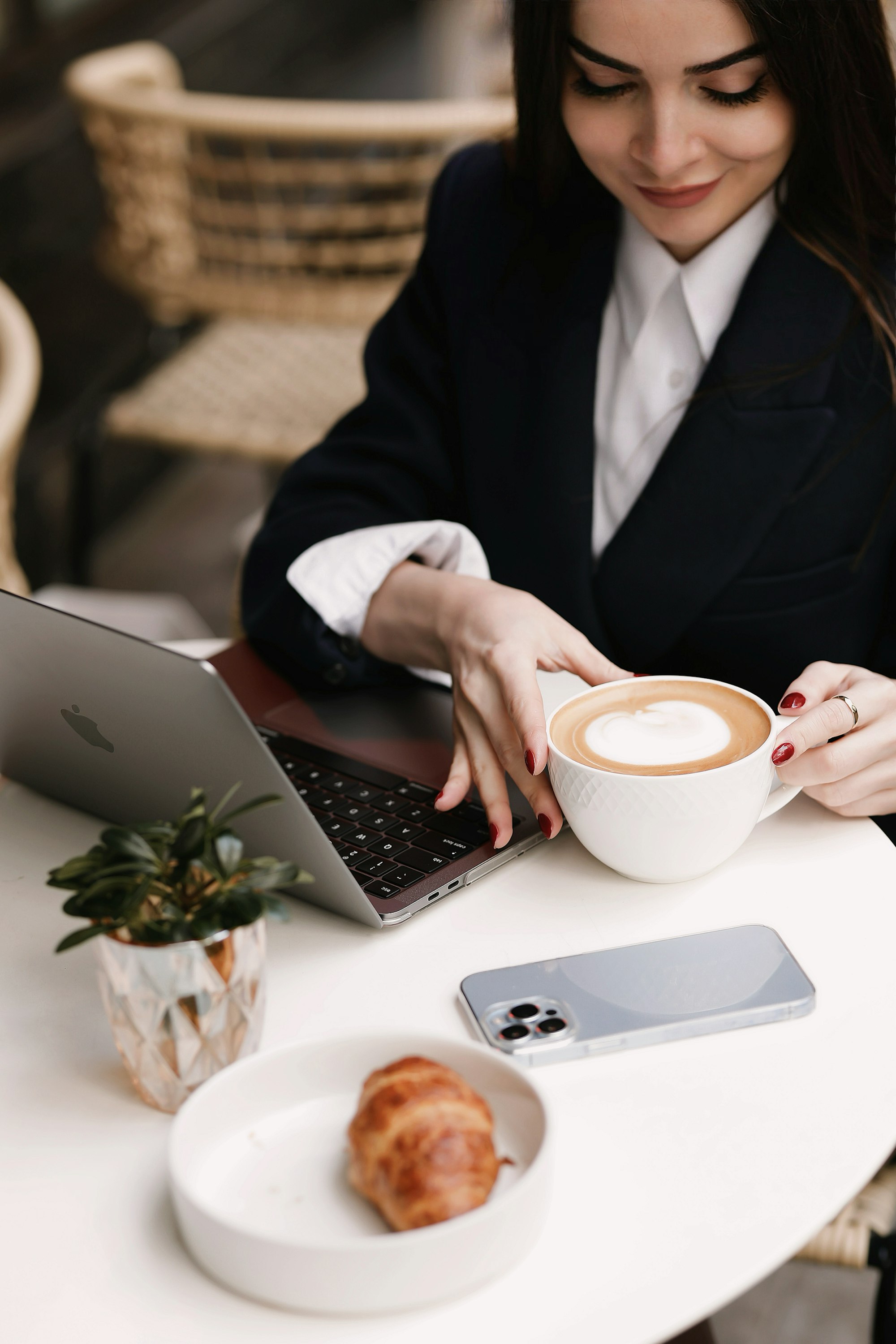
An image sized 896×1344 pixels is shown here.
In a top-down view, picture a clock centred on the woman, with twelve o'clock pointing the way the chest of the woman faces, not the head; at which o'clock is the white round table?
The white round table is roughly at 12 o'clock from the woman.

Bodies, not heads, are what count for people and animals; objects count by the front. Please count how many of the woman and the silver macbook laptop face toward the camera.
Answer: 1

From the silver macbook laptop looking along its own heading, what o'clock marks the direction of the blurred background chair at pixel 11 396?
The blurred background chair is roughly at 10 o'clock from the silver macbook laptop.

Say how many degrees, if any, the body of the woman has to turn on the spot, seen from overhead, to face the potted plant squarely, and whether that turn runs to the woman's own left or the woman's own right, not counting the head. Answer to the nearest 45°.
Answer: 0° — they already face it

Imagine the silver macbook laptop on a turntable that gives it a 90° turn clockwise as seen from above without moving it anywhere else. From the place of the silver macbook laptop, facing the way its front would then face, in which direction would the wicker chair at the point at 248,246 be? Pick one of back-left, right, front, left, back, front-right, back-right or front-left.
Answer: back-left

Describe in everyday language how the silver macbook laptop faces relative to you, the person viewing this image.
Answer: facing away from the viewer and to the right of the viewer

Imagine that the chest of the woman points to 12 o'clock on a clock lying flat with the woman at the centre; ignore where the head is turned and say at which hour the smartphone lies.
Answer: The smartphone is roughly at 12 o'clock from the woman.
